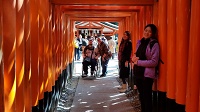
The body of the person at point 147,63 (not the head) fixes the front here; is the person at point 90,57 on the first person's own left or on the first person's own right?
on the first person's own right

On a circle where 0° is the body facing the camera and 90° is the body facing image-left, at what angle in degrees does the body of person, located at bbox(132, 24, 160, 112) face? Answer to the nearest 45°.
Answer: approximately 45°

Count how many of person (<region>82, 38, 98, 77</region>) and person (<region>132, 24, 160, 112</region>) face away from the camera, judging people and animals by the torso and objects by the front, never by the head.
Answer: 0

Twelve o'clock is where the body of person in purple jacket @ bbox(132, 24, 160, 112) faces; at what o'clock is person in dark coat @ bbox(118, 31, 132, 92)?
The person in dark coat is roughly at 4 o'clock from the person in purple jacket.

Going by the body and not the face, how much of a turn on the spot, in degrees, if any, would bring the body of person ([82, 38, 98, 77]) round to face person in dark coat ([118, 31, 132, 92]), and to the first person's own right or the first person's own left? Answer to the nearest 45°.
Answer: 0° — they already face them

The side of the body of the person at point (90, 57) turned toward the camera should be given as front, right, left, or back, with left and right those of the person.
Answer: front

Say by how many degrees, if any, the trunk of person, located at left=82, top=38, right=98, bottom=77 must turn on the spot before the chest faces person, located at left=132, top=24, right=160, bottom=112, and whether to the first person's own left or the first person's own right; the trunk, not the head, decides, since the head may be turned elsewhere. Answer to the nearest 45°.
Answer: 0° — they already face them

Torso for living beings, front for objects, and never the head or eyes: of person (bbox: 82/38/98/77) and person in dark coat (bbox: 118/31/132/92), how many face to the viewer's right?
0

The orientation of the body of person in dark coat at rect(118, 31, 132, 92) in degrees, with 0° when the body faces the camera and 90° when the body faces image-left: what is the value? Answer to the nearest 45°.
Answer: approximately 45°
